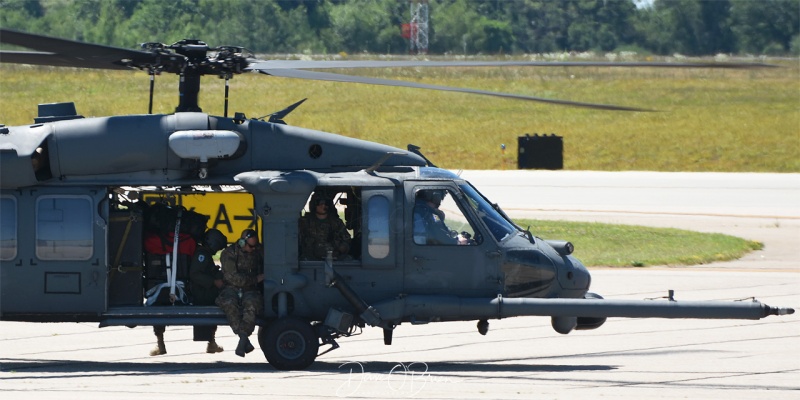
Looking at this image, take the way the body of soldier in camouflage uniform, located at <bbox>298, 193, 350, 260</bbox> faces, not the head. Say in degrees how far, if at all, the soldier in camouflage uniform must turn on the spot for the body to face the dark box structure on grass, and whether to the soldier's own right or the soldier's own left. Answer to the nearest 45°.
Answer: approximately 180°

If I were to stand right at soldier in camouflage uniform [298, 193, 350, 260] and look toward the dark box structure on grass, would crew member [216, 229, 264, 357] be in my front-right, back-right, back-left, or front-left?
back-left

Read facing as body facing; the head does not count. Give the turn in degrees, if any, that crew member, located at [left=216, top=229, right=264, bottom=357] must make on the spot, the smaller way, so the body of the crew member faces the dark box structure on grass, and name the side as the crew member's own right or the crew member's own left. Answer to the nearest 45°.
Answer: approximately 180°

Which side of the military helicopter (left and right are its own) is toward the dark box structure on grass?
left

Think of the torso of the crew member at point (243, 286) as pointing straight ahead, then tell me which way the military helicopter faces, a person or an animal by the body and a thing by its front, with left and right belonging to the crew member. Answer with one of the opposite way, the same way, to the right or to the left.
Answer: to the left

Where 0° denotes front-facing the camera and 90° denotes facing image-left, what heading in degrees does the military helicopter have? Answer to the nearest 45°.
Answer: approximately 270°

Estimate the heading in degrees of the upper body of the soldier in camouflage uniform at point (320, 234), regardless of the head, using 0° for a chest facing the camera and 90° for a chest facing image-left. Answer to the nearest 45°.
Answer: approximately 0°

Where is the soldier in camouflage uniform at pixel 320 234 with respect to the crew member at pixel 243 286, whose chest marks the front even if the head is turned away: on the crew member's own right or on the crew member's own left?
on the crew member's own left

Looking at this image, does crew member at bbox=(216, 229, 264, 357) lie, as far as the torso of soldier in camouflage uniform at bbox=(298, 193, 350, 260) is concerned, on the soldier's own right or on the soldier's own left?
on the soldier's own right

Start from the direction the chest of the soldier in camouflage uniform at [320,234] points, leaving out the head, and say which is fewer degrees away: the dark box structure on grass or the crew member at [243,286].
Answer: the crew member

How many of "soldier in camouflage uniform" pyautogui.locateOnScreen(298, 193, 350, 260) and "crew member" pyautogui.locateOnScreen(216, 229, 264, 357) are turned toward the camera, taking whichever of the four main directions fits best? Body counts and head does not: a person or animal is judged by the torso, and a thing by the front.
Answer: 2
